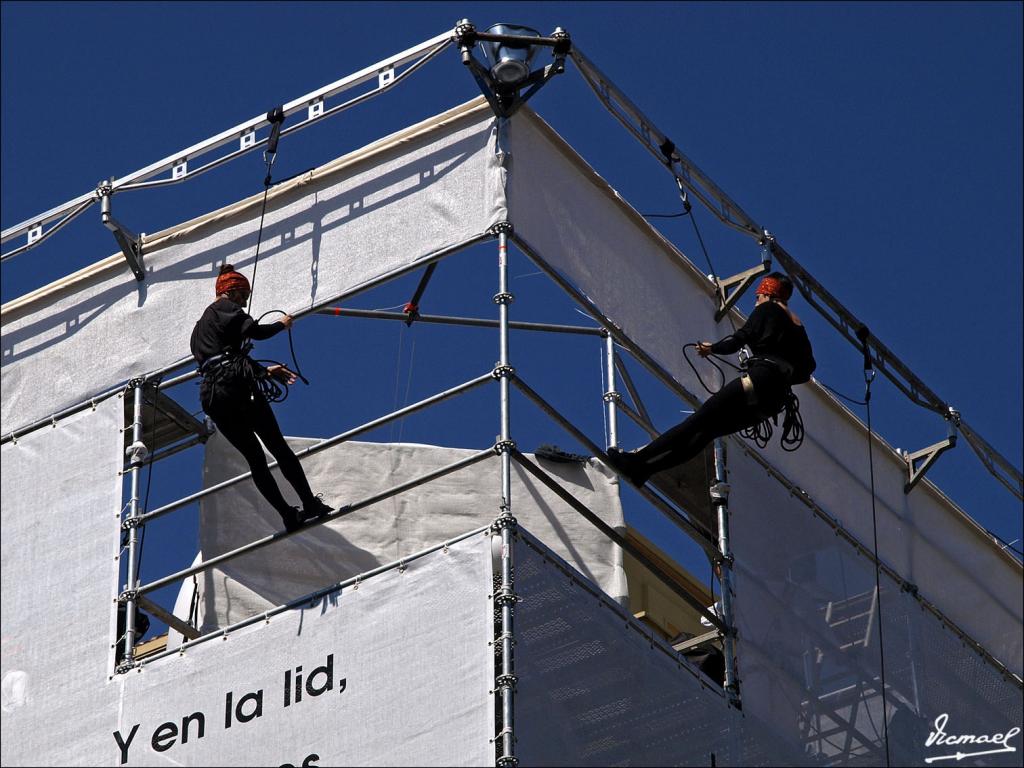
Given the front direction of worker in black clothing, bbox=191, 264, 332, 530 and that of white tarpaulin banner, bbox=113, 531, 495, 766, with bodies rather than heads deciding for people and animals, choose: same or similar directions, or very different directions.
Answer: very different directions

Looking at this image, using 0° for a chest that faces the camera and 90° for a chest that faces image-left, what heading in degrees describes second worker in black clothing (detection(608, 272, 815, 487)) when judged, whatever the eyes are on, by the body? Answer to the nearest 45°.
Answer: approximately 90°

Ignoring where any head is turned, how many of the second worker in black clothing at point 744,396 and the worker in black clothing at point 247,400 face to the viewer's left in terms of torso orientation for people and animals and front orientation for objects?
1

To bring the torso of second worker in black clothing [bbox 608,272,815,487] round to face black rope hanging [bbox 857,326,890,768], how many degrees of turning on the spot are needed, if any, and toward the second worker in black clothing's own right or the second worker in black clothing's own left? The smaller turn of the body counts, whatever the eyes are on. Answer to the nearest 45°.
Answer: approximately 90° to the second worker in black clothing's own right

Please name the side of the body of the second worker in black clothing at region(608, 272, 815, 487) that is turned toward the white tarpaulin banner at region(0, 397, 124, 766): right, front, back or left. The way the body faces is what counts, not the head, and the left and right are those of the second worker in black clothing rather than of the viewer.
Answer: front

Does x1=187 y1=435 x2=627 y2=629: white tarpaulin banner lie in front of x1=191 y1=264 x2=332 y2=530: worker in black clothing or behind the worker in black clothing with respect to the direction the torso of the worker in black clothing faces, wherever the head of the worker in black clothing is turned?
in front

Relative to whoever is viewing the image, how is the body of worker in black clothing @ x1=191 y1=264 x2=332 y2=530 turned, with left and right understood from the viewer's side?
facing away from the viewer and to the right of the viewer

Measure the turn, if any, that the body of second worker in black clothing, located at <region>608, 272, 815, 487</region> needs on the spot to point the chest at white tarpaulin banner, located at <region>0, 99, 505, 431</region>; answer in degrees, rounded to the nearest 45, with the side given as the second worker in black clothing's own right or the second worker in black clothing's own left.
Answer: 0° — they already face it

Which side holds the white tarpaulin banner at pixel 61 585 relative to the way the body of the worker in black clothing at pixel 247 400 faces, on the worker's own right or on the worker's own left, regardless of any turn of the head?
on the worker's own left

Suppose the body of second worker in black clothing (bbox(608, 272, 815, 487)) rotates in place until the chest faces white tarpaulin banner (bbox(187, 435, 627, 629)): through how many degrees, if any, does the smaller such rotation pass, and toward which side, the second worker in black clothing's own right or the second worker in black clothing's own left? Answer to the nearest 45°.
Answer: approximately 45° to the second worker in black clothing's own right

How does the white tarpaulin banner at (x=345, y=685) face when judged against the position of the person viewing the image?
facing the viewer and to the left of the viewer

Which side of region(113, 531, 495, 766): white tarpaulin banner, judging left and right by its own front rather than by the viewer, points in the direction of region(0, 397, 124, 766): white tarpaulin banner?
right

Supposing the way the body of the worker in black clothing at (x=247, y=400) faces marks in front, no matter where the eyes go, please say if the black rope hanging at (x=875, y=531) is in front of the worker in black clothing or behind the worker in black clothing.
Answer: in front
